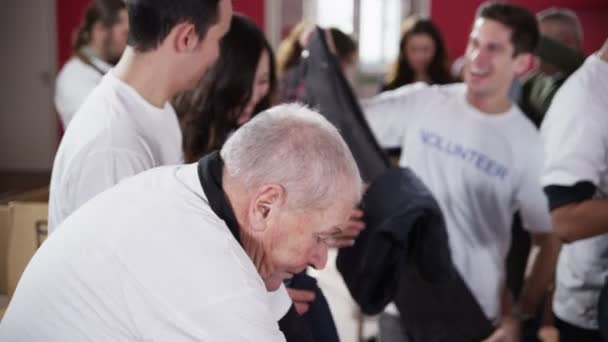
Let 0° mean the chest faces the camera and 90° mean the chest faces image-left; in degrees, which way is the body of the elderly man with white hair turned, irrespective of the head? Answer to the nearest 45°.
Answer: approximately 270°

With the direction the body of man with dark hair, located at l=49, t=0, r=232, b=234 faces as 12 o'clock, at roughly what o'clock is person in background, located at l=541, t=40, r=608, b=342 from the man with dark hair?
The person in background is roughly at 2 o'clock from the man with dark hair.

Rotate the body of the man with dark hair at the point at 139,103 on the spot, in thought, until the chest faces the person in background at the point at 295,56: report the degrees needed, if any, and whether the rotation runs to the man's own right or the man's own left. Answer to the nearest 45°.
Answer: approximately 45° to the man's own left

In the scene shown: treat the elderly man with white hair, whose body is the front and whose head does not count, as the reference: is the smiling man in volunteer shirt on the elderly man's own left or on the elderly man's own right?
on the elderly man's own left

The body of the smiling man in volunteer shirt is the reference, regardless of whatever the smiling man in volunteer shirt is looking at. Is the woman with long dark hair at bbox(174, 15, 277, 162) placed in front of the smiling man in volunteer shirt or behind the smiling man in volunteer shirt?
in front

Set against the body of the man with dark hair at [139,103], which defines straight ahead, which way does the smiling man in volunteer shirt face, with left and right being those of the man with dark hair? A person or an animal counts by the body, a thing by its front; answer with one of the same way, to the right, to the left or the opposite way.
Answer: the opposite way

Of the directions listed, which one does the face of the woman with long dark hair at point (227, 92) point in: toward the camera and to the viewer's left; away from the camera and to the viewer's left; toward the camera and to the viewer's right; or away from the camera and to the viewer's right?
toward the camera and to the viewer's right

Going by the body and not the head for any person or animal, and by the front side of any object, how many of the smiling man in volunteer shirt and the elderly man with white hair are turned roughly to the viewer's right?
1

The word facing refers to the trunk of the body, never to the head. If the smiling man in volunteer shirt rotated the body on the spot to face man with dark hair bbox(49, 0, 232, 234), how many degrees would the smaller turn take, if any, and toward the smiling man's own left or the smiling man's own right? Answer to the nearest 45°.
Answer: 0° — they already face them

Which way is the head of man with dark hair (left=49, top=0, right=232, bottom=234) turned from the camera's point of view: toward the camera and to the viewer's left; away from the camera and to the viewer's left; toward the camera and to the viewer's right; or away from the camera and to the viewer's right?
away from the camera and to the viewer's right

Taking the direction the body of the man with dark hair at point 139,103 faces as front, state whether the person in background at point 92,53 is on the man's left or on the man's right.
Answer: on the man's left
